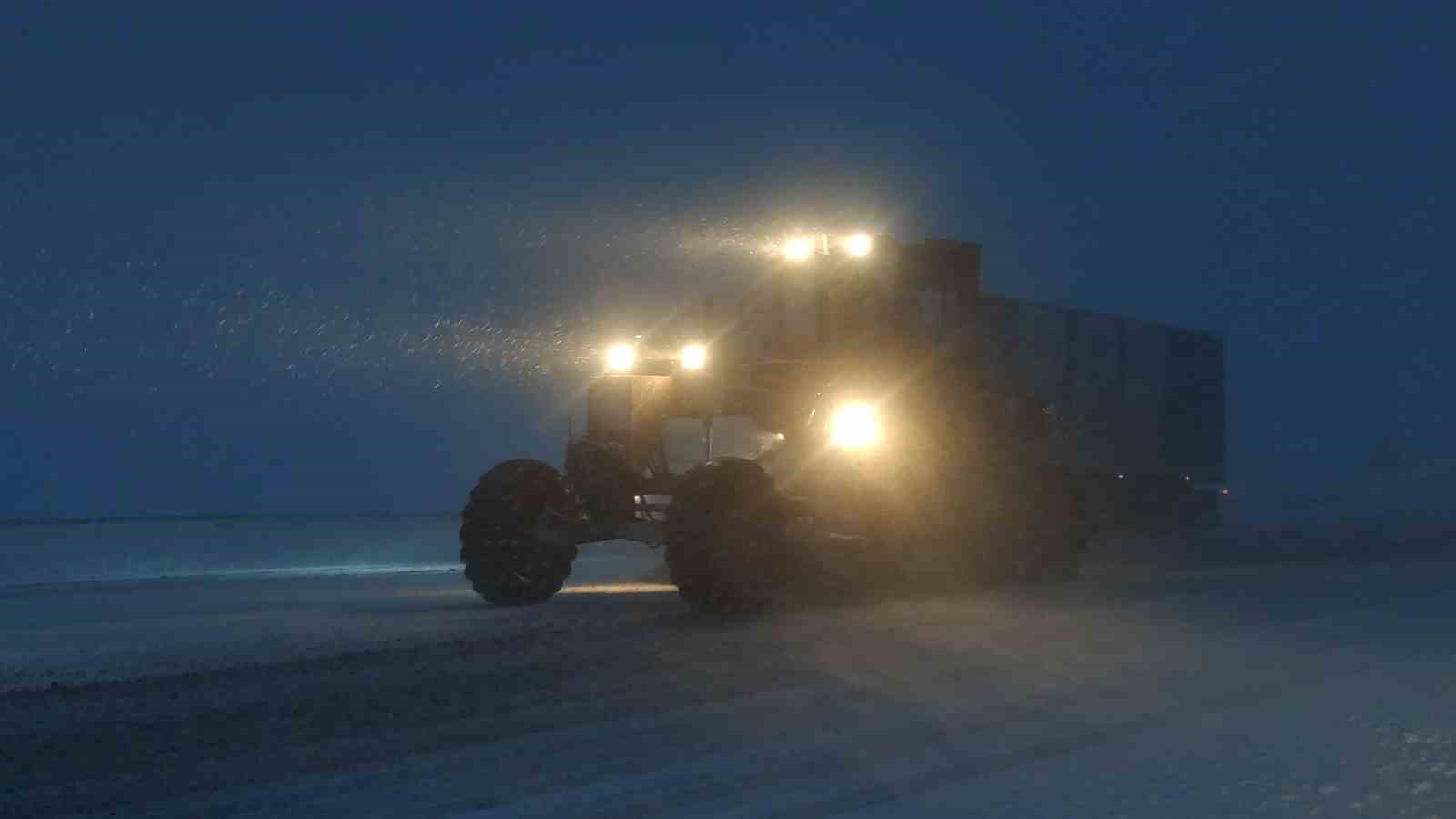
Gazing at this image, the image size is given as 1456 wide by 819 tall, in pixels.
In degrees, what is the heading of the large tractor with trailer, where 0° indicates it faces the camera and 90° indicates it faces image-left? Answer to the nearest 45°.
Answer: approximately 45°
